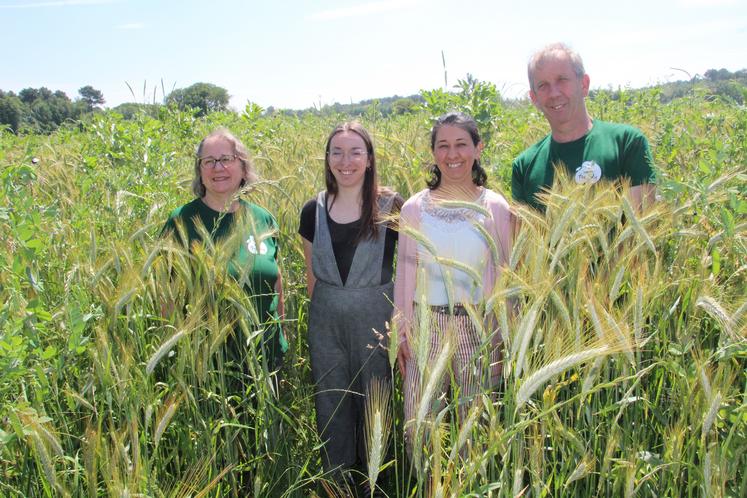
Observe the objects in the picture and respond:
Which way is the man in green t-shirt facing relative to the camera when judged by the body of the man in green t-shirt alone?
toward the camera

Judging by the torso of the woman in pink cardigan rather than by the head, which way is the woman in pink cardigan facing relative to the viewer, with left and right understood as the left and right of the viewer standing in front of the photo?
facing the viewer

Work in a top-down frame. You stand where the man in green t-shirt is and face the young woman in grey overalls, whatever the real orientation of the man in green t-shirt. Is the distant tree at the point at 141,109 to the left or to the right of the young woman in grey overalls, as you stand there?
right

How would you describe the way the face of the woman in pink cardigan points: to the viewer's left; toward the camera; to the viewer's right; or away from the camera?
toward the camera

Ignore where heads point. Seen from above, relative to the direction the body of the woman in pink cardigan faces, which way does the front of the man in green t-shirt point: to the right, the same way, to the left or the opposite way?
the same way

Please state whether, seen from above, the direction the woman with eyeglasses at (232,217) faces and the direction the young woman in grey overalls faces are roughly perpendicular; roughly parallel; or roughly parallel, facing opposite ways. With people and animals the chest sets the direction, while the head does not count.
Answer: roughly parallel

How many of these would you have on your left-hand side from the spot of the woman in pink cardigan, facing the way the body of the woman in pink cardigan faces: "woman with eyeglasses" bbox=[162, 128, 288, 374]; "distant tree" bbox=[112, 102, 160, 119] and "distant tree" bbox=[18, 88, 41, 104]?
0
